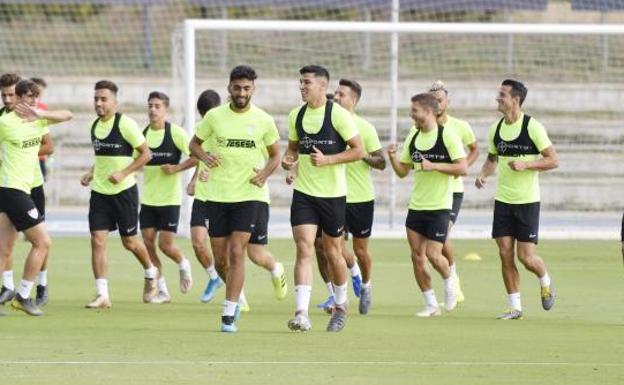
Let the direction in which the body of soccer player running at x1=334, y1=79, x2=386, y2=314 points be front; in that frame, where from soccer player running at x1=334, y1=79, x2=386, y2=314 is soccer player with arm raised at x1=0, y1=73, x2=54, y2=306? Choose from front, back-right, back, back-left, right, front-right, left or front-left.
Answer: front-right

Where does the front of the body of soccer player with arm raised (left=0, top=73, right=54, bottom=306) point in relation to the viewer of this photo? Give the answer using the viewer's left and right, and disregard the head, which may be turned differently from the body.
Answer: facing the viewer and to the left of the viewer

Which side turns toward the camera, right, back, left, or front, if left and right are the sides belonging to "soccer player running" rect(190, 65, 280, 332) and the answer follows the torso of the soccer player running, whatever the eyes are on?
front

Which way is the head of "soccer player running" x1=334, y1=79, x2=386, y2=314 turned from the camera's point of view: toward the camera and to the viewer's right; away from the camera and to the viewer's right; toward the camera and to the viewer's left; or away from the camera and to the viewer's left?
toward the camera and to the viewer's left

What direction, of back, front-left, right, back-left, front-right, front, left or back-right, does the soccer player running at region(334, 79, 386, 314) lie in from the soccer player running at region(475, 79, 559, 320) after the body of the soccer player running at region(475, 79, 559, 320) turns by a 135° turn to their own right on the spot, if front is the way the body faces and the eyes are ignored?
left

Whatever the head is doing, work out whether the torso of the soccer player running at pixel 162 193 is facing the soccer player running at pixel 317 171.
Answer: no

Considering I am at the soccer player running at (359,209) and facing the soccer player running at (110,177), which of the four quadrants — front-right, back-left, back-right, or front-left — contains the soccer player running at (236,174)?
front-left

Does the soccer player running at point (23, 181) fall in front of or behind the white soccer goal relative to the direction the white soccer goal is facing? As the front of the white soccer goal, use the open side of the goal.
in front

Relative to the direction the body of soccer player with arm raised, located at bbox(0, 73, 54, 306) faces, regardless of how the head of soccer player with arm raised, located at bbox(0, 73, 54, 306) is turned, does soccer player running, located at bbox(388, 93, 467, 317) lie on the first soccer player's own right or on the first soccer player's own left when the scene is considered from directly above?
on the first soccer player's own left

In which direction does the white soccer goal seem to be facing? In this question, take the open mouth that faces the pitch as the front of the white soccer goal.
toward the camera

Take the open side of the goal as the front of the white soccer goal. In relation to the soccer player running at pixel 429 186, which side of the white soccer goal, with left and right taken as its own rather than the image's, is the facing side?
front

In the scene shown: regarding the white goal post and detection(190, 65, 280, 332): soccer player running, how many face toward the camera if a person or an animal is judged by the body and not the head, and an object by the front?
2

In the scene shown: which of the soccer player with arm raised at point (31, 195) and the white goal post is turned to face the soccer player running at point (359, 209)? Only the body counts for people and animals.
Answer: the white goal post

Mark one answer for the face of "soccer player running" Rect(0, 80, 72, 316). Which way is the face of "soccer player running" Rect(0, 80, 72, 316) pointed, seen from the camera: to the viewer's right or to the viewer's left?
to the viewer's right

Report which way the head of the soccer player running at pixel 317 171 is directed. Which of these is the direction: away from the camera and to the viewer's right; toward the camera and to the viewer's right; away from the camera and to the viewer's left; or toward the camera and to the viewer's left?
toward the camera and to the viewer's left

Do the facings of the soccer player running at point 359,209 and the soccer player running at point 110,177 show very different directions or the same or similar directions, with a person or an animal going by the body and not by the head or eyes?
same or similar directions

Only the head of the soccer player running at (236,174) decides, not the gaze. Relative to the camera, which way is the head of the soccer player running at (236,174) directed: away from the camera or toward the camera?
toward the camera

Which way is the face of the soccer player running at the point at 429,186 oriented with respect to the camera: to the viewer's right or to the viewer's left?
to the viewer's left

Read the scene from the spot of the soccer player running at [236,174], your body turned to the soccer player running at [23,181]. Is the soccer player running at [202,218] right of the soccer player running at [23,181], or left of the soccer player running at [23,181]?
right

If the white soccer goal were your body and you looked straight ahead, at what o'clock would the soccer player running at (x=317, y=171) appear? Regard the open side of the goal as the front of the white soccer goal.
The soccer player running is roughly at 12 o'clock from the white soccer goal.
